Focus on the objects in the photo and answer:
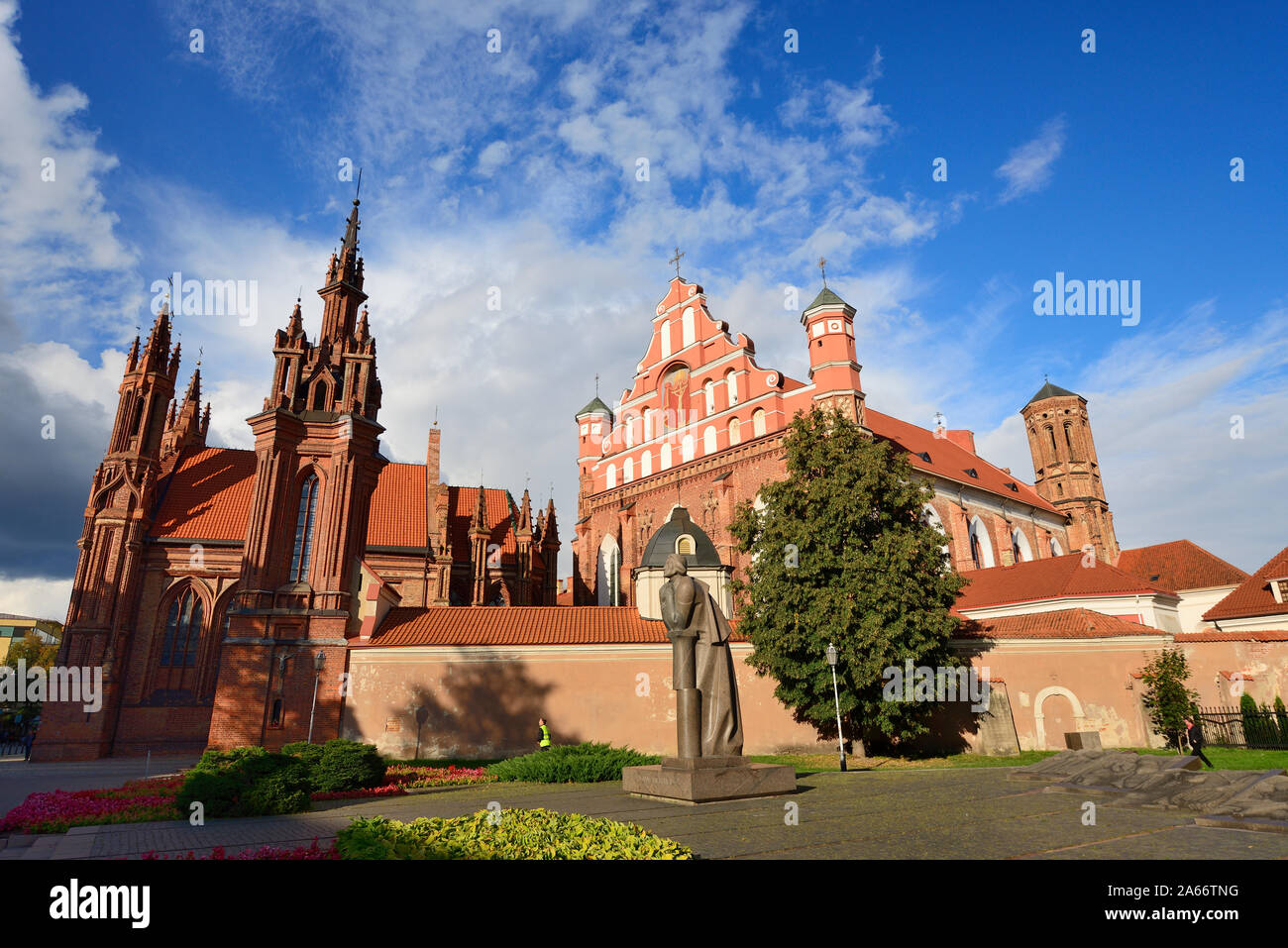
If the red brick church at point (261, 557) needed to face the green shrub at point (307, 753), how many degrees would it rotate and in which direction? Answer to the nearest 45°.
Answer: approximately 90° to its left

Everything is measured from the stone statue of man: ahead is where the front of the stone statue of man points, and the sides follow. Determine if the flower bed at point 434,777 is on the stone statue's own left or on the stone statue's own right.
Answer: on the stone statue's own right

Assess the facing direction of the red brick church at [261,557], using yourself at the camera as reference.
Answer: facing to the left of the viewer

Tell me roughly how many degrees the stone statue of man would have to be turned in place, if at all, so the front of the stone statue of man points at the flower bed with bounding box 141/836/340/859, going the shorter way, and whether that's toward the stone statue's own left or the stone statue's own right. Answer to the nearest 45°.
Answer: approximately 45° to the stone statue's own left

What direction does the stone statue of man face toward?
to the viewer's left

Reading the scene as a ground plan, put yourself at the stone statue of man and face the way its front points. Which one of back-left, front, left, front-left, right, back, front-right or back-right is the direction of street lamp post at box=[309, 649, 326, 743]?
front-right

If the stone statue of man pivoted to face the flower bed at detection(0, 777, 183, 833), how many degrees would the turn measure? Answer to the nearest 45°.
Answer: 0° — it already faces it

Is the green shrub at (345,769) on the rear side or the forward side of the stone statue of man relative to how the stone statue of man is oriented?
on the forward side
